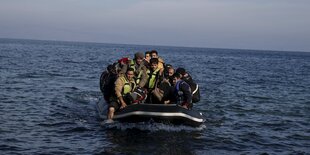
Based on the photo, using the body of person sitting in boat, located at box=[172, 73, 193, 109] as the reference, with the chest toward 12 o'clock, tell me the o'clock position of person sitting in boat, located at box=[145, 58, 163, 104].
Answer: person sitting in boat, located at box=[145, 58, 163, 104] is roughly at 3 o'clock from person sitting in boat, located at box=[172, 73, 193, 109].

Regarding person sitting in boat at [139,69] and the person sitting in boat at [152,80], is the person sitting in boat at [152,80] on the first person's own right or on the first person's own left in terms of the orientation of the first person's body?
on the first person's own left

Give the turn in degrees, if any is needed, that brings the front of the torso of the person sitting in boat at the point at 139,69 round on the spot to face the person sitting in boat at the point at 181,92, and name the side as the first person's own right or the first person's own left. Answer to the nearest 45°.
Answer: approximately 45° to the first person's own left

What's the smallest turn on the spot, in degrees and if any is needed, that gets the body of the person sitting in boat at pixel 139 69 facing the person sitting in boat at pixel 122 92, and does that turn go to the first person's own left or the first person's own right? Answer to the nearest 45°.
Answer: approximately 45° to the first person's own right

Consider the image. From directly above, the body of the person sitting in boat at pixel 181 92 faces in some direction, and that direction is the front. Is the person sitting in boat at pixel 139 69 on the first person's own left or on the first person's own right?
on the first person's own right
